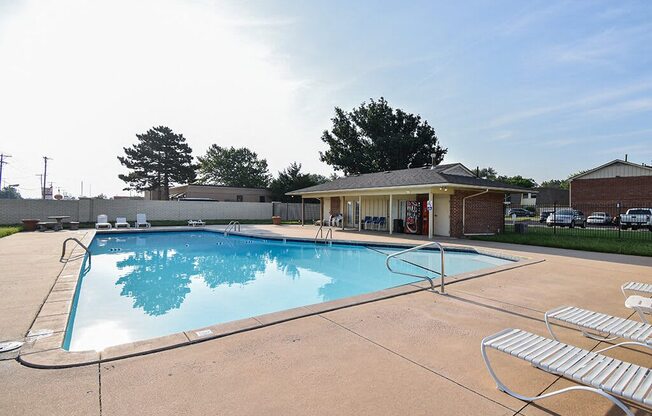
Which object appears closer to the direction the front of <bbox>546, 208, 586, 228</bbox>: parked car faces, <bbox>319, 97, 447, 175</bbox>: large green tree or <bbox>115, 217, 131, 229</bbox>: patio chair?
the patio chair

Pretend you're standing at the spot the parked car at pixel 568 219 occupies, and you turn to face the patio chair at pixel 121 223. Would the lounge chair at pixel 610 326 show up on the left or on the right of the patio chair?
left

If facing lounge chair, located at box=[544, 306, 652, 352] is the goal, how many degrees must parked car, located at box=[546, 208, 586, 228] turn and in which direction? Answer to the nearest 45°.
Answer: approximately 45° to its left

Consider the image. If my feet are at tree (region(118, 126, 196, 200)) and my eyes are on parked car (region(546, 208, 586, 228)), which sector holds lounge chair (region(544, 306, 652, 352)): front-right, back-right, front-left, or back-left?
front-right

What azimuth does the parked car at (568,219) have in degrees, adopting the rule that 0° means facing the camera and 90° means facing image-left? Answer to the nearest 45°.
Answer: approximately 45°

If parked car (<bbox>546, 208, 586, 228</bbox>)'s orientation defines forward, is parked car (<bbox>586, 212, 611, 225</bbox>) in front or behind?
behind

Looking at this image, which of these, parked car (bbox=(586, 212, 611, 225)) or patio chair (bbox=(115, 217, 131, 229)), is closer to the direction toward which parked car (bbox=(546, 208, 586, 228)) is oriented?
the patio chair

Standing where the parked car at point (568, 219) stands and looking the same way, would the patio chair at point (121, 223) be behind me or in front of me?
in front

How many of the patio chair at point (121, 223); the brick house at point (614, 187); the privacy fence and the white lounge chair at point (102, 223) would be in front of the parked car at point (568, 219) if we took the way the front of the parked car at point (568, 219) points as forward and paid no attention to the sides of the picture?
3

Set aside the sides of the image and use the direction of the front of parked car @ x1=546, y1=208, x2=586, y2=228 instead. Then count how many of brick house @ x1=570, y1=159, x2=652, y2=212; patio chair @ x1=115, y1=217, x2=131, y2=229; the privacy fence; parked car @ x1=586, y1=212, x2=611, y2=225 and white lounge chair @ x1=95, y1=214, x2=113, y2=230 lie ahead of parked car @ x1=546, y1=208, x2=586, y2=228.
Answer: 3

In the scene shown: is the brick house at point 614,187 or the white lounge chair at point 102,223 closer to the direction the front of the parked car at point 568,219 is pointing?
the white lounge chair

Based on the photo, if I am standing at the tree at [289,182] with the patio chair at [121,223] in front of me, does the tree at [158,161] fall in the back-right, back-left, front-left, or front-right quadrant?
front-right
